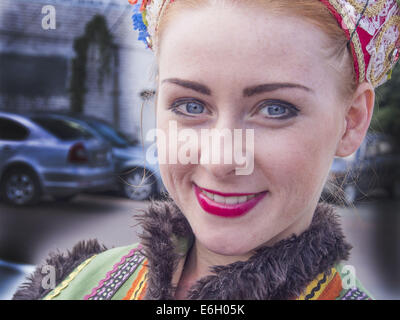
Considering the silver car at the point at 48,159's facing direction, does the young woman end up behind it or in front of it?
behind

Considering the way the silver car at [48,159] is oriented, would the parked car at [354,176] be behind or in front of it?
behind

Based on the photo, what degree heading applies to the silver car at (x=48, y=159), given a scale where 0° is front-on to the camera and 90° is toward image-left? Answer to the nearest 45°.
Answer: approximately 135°
